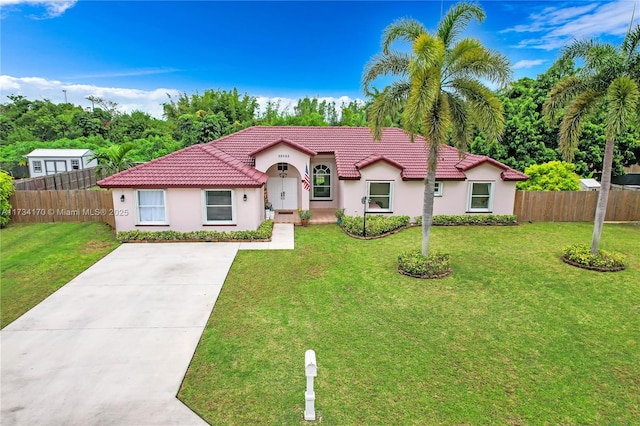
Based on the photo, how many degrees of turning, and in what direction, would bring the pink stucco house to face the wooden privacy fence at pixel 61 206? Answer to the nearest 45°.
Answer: approximately 90° to its right

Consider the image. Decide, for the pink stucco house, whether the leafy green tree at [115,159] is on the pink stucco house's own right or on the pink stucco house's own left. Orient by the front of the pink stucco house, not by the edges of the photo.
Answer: on the pink stucco house's own right

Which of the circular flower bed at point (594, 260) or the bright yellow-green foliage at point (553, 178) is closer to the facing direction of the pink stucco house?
the circular flower bed

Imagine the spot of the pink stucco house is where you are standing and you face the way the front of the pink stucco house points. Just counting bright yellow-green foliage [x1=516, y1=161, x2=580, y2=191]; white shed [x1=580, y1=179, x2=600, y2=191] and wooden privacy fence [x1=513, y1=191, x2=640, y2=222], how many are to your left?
3

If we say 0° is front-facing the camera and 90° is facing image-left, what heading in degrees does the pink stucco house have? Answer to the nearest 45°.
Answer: approximately 0°

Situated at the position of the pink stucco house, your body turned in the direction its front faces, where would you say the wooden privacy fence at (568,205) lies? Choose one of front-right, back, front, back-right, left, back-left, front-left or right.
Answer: left

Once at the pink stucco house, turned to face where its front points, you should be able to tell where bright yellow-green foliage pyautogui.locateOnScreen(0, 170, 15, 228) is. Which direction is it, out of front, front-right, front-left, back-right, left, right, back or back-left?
right

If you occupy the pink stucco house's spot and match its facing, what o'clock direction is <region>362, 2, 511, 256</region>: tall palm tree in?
The tall palm tree is roughly at 11 o'clock from the pink stucco house.

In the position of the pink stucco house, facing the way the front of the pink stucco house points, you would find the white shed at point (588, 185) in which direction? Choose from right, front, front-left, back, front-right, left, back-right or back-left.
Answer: left

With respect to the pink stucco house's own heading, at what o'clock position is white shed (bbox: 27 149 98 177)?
The white shed is roughly at 4 o'clock from the pink stucco house.

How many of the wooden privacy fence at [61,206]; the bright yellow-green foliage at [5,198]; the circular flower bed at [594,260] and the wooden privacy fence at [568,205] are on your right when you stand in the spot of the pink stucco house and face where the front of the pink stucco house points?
2

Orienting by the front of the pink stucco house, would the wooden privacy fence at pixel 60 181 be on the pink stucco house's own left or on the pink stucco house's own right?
on the pink stucco house's own right
